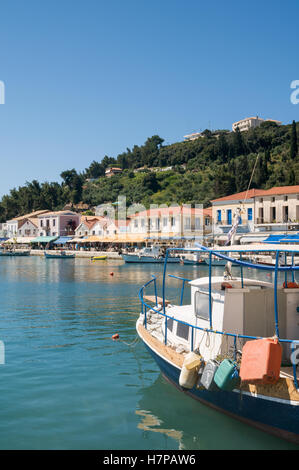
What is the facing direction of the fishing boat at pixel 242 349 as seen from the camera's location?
facing away from the viewer and to the left of the viewer
